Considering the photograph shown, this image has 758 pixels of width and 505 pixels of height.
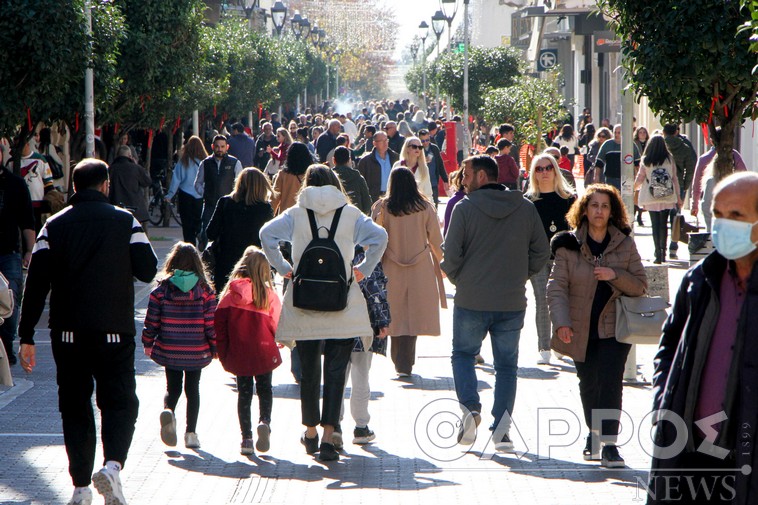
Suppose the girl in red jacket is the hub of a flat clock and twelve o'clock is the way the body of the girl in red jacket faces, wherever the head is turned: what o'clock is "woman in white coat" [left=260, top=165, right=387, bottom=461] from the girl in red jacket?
The woman in white coat is roughly at 4 o'clock from the girl in red jacket.

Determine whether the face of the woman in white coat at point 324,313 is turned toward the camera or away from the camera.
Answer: away from the camera

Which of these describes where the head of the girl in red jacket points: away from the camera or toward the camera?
away from the camera

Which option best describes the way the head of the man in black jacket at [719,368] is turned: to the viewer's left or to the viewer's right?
to the viewer's left

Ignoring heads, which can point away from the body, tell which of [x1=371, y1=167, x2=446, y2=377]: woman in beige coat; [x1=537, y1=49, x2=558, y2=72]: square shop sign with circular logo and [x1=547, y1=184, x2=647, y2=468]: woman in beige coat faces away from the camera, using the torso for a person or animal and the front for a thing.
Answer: [x1=371, y1=167, x2=446, y2=377]: woman in beige coat

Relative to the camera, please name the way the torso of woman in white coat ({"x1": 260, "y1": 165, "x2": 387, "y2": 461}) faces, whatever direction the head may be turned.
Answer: away from the camera

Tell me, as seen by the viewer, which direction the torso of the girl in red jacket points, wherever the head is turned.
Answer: away from the camera

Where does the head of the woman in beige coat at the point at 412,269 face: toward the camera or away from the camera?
away from the camera

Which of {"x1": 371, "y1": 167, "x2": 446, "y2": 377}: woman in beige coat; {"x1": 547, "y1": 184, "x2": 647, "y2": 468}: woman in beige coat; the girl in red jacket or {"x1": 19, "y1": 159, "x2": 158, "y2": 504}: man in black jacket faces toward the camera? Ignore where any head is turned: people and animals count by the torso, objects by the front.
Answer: {"x1": 547, "y1": 184, "x2": 647, "y2": 468}: woman in beige coat

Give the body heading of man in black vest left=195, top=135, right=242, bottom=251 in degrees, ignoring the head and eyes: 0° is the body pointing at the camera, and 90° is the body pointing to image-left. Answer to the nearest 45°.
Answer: approximately 0°

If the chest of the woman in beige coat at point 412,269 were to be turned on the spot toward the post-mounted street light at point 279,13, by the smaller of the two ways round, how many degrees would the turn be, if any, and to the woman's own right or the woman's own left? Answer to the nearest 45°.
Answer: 0° — they already face it

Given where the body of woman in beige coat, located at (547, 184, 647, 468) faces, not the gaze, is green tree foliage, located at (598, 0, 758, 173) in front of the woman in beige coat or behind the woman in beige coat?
behind

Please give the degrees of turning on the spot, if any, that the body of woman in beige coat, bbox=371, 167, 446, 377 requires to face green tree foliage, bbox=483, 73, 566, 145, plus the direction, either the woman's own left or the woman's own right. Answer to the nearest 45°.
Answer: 0° — they already face it

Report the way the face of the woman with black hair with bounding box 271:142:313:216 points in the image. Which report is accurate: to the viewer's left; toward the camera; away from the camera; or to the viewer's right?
away from the camera

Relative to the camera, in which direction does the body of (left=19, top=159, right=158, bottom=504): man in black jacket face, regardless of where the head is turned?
away from the camera
